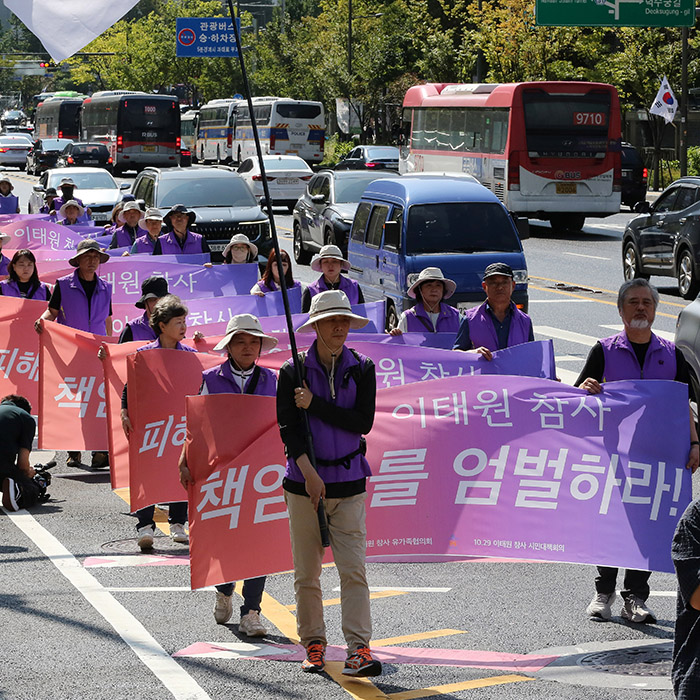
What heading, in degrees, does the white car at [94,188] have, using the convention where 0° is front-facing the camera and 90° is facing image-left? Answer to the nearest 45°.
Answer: approximately 315°

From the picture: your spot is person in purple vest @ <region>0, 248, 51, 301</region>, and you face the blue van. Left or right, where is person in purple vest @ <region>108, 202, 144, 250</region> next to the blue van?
left

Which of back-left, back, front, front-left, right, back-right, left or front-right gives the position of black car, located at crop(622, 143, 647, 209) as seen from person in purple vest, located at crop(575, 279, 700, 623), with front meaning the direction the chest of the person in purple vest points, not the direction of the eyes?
back

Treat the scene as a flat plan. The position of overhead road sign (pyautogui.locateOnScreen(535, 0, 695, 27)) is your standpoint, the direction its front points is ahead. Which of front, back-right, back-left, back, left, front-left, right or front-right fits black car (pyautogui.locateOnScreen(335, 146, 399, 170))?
back-right

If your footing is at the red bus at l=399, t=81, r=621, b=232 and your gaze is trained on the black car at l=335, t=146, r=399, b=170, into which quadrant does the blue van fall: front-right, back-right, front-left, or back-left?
back-left

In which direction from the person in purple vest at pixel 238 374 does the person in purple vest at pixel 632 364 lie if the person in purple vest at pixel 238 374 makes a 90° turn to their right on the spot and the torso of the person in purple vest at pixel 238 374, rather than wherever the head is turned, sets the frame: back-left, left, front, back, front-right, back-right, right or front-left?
back

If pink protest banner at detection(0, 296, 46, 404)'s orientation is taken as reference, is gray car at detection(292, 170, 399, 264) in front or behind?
behind

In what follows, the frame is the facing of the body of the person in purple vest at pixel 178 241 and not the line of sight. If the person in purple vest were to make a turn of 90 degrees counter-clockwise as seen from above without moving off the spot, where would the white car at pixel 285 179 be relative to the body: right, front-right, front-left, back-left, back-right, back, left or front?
left

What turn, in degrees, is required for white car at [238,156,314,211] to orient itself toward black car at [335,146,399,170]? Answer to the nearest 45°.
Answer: approximately 45° to its right

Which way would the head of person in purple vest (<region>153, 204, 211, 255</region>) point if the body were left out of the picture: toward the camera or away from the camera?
toward the camera

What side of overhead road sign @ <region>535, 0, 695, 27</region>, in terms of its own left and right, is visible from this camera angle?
front

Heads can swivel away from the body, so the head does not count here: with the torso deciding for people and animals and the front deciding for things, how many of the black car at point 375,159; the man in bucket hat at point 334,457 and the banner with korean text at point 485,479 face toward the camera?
2

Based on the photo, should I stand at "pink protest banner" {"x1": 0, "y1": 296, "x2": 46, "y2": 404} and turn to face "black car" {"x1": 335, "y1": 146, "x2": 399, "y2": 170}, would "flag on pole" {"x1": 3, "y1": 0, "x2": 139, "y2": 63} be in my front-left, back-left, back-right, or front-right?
back-right

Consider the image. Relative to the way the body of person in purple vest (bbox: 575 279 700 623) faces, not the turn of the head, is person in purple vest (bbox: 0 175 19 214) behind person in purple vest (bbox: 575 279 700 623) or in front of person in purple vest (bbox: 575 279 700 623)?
behind

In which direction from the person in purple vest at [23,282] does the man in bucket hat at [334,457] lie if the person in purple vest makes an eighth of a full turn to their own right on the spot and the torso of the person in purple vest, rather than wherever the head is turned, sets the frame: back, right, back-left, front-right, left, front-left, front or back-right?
front-left

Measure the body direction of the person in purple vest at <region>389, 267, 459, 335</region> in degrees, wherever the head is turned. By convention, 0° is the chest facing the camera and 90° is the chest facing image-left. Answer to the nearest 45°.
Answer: approximately 0°

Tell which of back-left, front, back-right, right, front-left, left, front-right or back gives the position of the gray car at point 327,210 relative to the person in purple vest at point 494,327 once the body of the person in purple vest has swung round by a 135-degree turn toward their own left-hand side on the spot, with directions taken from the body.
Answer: front-left

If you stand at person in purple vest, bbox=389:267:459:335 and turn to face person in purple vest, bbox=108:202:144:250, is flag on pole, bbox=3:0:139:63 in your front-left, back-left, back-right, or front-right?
back-left

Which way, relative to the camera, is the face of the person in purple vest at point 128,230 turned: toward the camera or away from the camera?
toward the camera

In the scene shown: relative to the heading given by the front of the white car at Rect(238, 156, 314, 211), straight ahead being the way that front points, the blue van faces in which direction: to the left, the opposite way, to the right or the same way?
the opposite way
